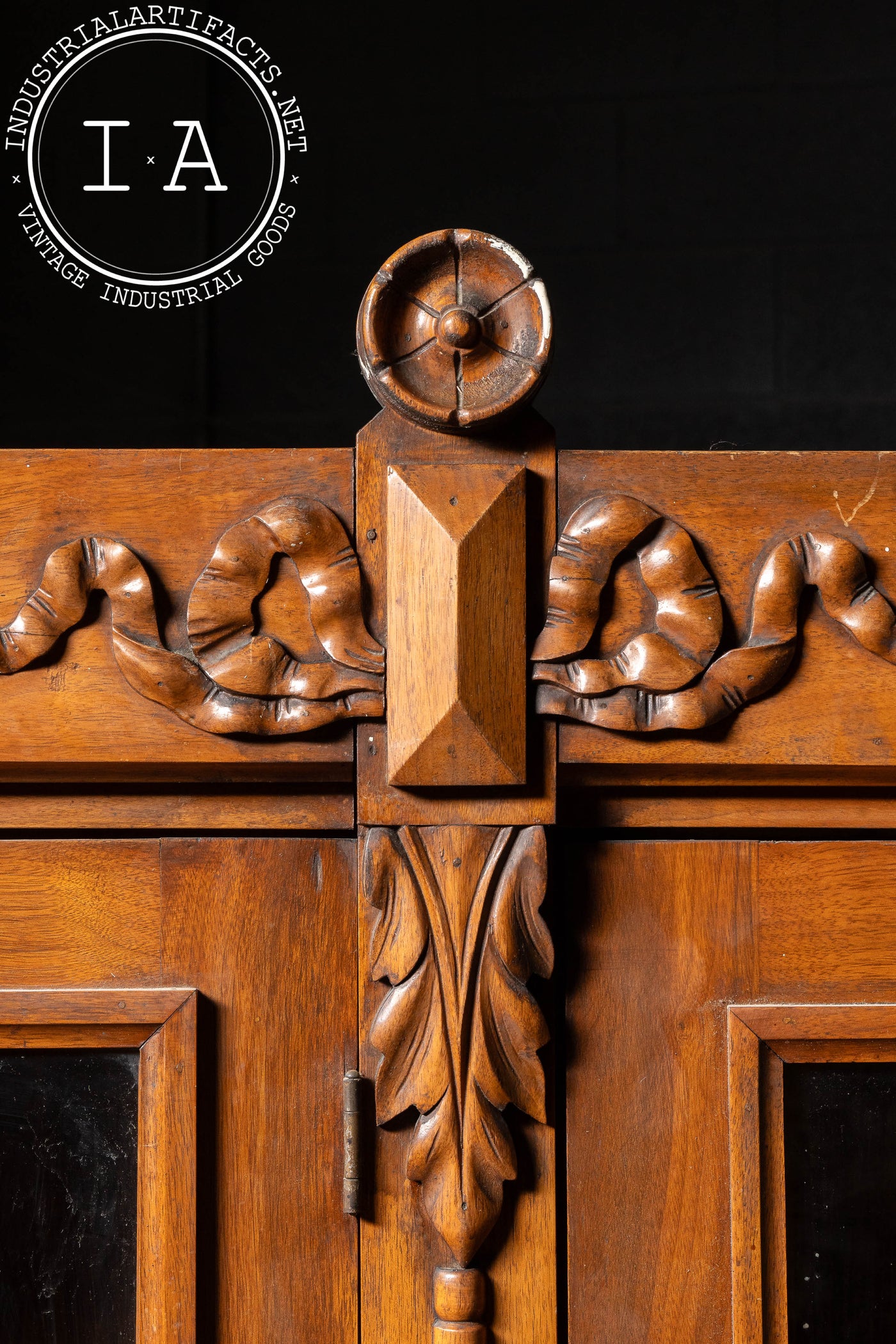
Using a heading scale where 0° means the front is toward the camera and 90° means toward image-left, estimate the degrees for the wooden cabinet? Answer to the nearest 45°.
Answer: approximately 0°
